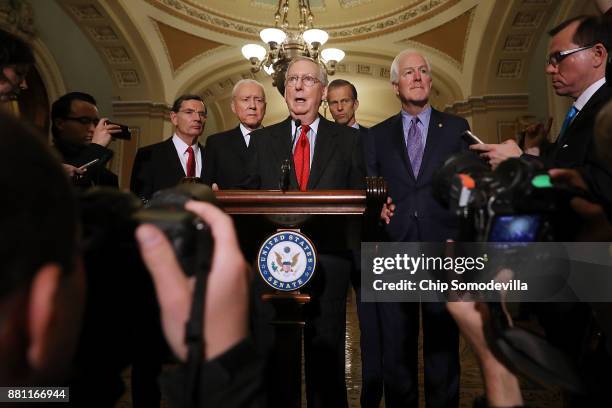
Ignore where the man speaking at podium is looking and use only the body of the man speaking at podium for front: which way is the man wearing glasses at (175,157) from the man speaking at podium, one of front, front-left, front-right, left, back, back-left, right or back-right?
back-right

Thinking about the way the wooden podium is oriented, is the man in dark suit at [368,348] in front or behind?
behind

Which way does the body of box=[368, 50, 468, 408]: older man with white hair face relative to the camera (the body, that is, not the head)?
toward the camera

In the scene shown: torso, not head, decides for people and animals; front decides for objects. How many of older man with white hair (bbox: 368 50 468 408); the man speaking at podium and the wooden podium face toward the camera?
3

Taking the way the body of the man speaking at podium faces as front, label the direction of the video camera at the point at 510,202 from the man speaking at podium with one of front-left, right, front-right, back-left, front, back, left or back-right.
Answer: front

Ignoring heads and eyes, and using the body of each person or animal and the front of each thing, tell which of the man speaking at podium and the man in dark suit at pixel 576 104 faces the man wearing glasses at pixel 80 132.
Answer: the man in dark suit

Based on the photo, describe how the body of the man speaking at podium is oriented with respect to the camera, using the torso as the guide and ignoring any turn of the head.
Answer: toward the camera

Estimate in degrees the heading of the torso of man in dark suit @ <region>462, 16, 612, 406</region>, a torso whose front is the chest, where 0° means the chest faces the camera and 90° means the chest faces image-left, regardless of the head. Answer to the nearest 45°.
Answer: approximately 90°
